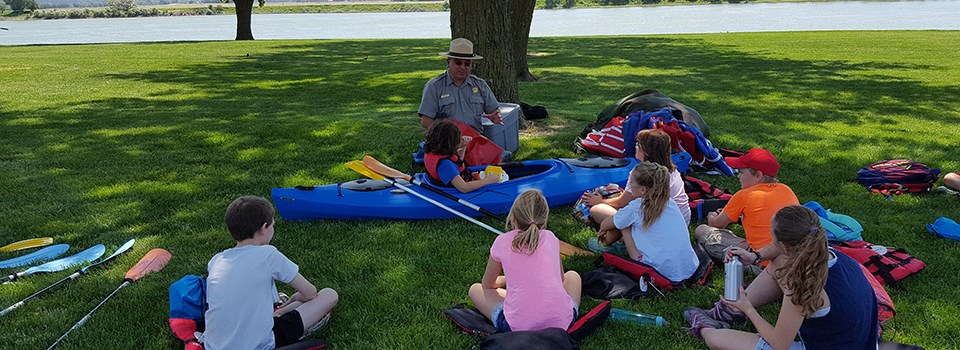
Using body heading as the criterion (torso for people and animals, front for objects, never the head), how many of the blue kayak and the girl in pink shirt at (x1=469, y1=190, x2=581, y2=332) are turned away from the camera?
1

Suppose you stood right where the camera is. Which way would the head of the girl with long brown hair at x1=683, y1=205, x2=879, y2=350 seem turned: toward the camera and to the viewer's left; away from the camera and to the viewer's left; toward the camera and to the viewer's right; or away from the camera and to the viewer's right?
away from the camera and to the viewer's left

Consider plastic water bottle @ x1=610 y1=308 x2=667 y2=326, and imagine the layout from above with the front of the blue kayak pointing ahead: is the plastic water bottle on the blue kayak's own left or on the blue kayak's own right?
on the blue kayak's own right

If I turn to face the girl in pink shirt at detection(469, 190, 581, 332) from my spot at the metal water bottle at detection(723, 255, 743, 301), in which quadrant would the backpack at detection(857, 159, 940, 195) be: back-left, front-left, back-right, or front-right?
back-right

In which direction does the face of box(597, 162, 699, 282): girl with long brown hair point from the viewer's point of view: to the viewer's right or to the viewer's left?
to the viewer's left

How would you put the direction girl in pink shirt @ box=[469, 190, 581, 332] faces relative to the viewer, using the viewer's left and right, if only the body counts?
facing away from the viewer

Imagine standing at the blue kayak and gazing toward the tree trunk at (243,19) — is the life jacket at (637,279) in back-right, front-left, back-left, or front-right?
back-right

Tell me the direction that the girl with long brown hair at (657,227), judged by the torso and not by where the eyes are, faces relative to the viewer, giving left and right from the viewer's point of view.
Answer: facing away from the viewer and to the left of the viewer

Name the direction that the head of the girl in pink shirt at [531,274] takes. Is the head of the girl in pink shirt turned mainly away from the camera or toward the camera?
away from the camera

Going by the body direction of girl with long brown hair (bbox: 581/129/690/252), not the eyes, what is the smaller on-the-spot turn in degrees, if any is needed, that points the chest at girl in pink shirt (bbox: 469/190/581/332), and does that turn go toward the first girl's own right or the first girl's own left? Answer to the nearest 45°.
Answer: approximately 90° to the first girl's own left

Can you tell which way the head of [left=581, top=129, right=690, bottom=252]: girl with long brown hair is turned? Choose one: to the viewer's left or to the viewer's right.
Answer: to the viewer's left
